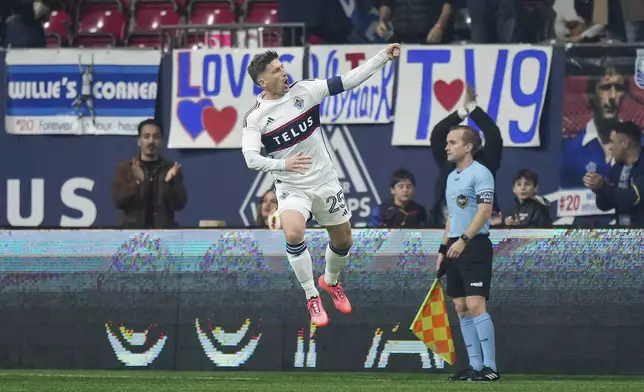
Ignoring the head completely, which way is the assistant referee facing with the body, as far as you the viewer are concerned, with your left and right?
facing the viewer and to the left of the viewer

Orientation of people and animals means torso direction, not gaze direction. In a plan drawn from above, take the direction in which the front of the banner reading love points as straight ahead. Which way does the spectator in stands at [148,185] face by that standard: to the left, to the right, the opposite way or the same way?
the same way

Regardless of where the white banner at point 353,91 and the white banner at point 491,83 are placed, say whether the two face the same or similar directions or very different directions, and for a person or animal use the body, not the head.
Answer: same or similar directions

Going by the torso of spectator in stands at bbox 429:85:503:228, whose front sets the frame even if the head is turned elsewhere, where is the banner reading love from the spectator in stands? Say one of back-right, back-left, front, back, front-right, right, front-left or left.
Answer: right

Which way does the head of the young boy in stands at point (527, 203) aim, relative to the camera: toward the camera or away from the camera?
toward the camera

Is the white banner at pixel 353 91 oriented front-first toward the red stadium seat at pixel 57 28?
no

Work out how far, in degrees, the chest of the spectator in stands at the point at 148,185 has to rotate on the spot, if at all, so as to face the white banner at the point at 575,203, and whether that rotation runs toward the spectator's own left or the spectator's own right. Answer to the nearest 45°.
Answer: approximately 90° to the spectator's own left

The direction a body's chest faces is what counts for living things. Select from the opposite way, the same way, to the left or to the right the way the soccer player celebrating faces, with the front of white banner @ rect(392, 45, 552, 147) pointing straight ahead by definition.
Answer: the same way

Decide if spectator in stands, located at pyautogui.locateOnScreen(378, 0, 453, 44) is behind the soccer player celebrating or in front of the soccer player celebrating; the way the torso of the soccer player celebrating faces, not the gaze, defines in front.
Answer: behind

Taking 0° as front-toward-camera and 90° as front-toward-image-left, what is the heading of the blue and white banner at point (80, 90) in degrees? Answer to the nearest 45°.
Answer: approximately 0°

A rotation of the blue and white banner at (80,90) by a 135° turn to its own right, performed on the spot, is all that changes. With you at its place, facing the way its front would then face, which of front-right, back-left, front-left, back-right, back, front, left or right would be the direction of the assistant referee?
back

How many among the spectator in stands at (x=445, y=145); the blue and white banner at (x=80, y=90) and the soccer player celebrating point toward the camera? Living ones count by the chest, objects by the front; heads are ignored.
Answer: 3

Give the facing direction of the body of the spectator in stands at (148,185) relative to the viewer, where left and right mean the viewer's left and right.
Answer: facing the viewer

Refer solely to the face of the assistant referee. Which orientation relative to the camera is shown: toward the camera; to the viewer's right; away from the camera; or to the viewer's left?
to the viewer's left

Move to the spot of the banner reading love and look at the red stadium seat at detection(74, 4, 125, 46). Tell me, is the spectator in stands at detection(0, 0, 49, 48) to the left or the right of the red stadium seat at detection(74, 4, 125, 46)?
left

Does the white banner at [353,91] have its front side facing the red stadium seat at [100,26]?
no
